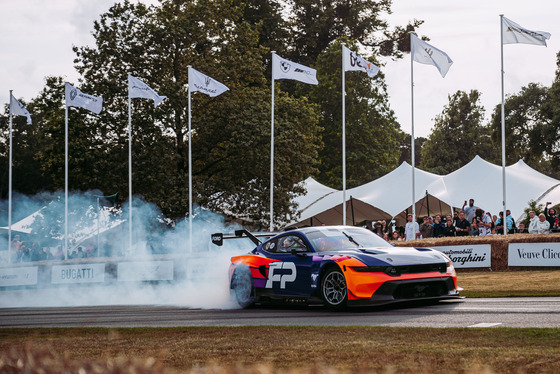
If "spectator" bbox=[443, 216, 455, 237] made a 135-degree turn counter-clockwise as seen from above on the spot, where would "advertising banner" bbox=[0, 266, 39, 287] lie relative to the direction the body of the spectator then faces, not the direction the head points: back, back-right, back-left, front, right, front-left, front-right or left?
back-left

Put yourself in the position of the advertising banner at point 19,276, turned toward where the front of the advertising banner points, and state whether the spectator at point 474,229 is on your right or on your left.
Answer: on your left

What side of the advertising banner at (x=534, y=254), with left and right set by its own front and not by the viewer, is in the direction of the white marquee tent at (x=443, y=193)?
back

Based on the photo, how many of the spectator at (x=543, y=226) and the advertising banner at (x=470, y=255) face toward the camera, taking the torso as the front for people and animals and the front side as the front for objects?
2

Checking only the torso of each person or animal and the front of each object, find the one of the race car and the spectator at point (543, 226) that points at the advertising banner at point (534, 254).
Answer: the spectator

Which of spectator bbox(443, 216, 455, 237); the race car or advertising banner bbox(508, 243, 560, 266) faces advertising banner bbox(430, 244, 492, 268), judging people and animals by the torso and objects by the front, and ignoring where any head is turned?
the spectator
